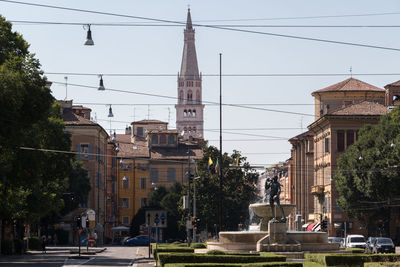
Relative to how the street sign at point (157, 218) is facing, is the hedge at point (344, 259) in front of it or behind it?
in front

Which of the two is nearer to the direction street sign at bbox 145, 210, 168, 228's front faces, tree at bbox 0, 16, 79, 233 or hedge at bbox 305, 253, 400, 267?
the hedge

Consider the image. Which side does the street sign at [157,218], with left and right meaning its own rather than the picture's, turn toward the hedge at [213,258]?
front

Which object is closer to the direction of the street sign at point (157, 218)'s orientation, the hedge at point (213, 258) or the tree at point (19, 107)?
the hedge

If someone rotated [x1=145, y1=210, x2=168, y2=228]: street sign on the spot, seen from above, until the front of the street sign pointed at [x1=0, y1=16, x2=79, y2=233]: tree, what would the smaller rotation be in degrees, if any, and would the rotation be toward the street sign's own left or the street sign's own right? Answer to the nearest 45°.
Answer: approximately 90° to the street sign's own right

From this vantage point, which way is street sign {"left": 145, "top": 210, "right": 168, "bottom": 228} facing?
toward the camera

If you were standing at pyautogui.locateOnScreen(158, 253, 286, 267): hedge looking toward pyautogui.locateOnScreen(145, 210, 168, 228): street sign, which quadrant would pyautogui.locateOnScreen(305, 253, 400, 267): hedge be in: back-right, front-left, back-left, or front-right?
back-right
